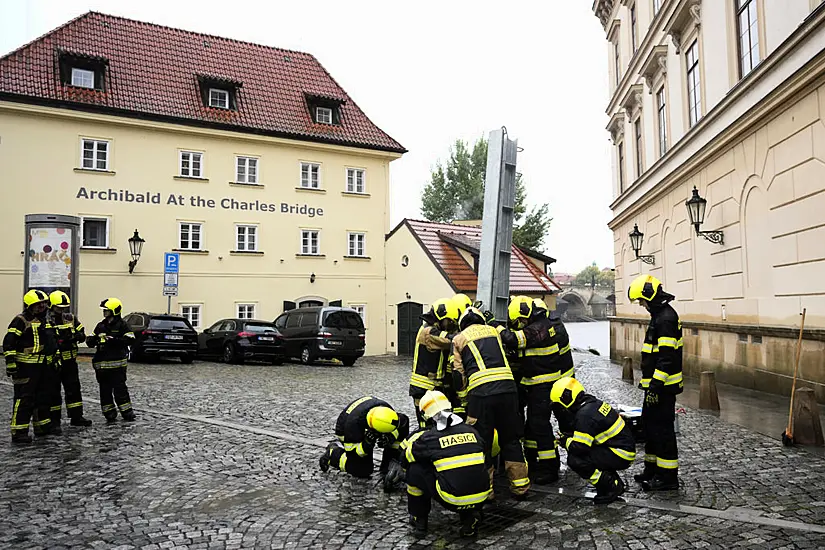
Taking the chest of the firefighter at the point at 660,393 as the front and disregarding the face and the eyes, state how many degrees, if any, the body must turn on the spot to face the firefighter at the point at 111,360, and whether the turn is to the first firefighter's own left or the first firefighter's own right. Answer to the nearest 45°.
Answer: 0° — they already face them

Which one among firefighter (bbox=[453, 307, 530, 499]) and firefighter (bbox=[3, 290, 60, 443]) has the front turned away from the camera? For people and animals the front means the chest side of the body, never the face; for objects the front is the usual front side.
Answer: firefighter (bbox=[453, 307, 530, 499])

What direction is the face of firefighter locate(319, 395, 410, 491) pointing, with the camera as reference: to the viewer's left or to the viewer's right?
to the viewer's right

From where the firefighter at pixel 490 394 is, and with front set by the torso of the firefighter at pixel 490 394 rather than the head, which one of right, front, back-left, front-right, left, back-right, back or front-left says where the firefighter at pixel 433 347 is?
front-left

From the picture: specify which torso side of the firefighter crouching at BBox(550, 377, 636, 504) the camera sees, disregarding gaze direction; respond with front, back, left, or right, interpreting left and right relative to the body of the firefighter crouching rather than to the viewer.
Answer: left

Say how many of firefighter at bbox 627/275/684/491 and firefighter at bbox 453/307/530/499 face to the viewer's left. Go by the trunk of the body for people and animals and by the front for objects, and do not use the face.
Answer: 1

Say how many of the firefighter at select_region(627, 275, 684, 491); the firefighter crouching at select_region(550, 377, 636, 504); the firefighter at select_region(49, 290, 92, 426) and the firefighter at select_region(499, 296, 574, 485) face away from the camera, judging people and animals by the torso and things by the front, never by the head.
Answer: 0

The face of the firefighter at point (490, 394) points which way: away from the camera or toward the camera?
away from the camera

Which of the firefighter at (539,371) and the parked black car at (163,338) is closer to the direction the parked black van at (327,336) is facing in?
the parked black car

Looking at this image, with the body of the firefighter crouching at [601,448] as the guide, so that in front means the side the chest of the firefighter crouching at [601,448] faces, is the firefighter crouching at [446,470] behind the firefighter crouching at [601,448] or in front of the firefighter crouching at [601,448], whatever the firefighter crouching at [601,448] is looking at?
in front

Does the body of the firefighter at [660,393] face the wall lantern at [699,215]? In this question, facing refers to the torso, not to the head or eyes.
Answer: no

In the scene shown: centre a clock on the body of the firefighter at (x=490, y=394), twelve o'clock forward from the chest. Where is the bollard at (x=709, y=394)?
The bollard is roughly at 1 o'clock from the firefighter.

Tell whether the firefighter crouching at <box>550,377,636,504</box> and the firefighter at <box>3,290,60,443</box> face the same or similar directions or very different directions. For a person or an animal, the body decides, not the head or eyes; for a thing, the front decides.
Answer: very different directions
